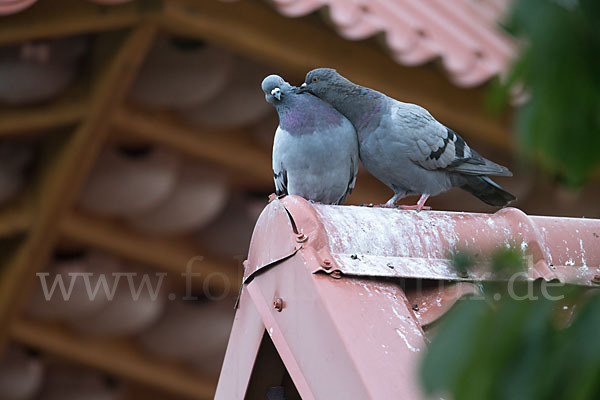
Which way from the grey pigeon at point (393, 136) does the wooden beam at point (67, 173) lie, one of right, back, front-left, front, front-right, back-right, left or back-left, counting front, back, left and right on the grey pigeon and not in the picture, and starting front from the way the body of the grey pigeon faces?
front

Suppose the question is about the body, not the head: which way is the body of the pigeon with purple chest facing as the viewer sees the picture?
toward the camera

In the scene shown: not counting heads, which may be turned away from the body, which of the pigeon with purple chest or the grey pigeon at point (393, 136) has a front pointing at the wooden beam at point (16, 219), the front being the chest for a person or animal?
the grey pigeon

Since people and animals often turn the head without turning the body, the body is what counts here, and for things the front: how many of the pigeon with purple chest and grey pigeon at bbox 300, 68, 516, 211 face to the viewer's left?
1

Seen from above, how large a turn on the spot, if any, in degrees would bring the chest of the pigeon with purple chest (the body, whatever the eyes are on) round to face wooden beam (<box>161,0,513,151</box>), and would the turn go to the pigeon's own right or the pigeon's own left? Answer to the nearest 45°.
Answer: approximately 180°

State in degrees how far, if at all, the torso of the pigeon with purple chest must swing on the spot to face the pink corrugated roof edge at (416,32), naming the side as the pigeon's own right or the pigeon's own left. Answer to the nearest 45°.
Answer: approximately 180°

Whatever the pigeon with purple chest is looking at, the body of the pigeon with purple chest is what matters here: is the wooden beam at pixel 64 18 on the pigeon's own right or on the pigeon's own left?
on the pigeon's own right

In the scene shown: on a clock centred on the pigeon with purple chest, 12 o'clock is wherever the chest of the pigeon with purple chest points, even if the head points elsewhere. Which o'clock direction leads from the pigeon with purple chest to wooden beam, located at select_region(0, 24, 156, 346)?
The wooden beam is roughly at 4 o'clock from the pigeon with purple chest.

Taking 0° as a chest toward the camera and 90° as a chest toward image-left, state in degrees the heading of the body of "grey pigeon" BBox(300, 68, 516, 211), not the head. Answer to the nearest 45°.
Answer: approximately 90°

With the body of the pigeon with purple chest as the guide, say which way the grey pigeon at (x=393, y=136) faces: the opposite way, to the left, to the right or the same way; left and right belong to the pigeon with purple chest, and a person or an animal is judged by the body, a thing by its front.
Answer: to the right
